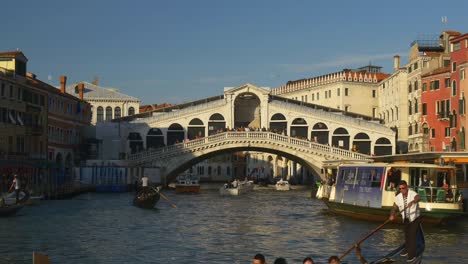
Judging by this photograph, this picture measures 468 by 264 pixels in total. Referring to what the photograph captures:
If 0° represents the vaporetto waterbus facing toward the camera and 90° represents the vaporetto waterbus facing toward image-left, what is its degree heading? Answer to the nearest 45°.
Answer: approximately 90°

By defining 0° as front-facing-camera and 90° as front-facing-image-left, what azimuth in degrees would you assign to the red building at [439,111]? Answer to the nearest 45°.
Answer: approximately 45°

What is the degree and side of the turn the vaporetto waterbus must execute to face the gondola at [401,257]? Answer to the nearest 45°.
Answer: approximately 90° to its left

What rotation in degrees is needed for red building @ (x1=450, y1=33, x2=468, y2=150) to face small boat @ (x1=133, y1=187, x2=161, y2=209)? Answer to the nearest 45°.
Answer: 0° — it already faces it

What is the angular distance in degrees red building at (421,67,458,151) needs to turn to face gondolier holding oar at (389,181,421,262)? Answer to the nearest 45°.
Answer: approximately 45° to its left

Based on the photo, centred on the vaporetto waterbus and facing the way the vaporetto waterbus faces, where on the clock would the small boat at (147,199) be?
The small boat is roughly at 1 o'clock from the vaporetto waterbus.

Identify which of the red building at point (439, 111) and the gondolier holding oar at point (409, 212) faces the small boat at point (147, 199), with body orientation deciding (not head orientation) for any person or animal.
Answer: the red building

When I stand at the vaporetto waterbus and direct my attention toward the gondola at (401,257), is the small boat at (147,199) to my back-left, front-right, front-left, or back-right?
back-right

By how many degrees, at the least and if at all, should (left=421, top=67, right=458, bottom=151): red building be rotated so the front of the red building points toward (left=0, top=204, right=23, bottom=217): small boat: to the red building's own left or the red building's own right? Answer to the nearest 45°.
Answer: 0° — it already faces it
